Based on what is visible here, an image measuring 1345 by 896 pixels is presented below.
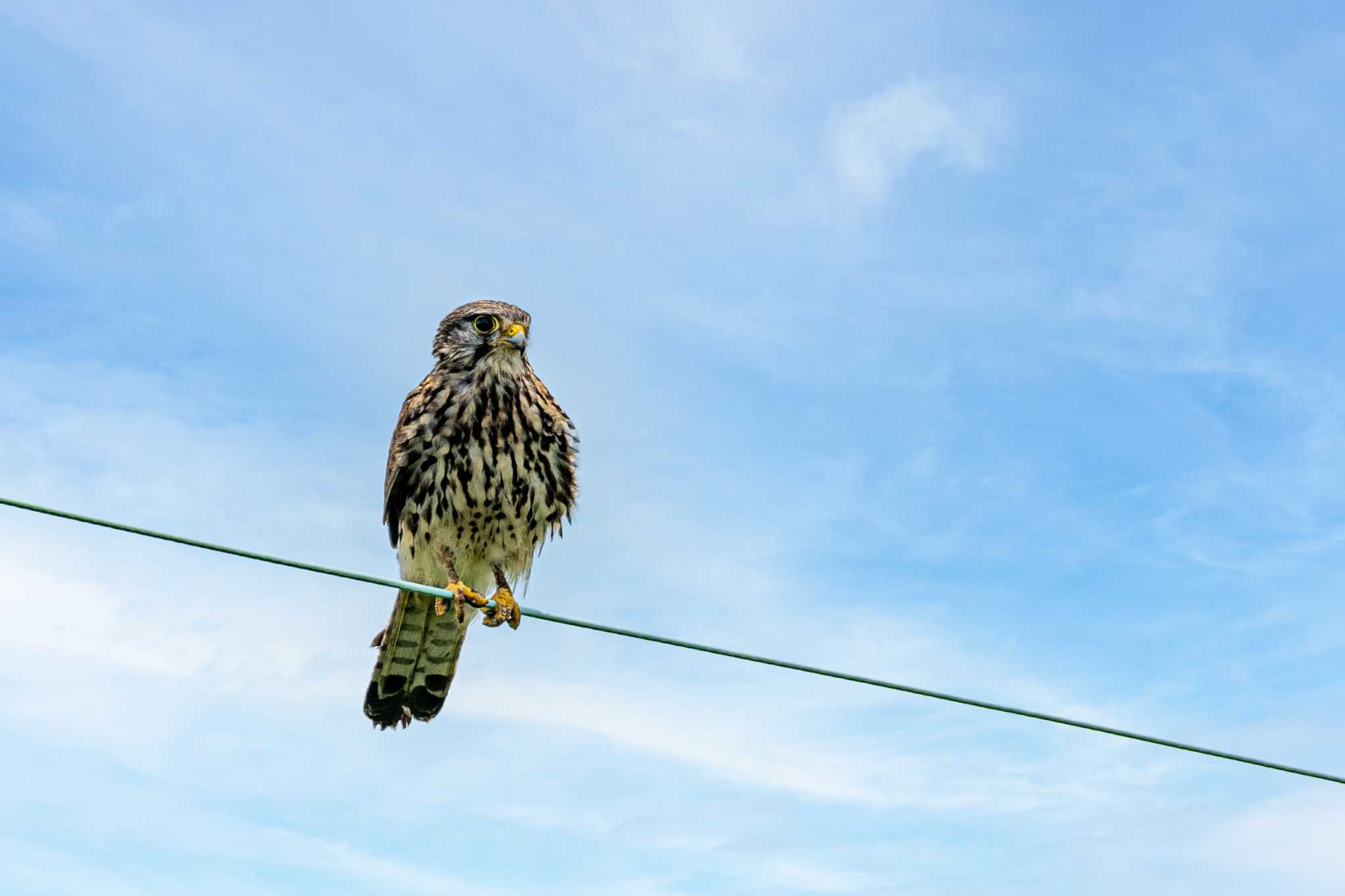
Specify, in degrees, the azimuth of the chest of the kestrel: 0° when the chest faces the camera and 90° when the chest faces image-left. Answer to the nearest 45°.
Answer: approximately 315°
